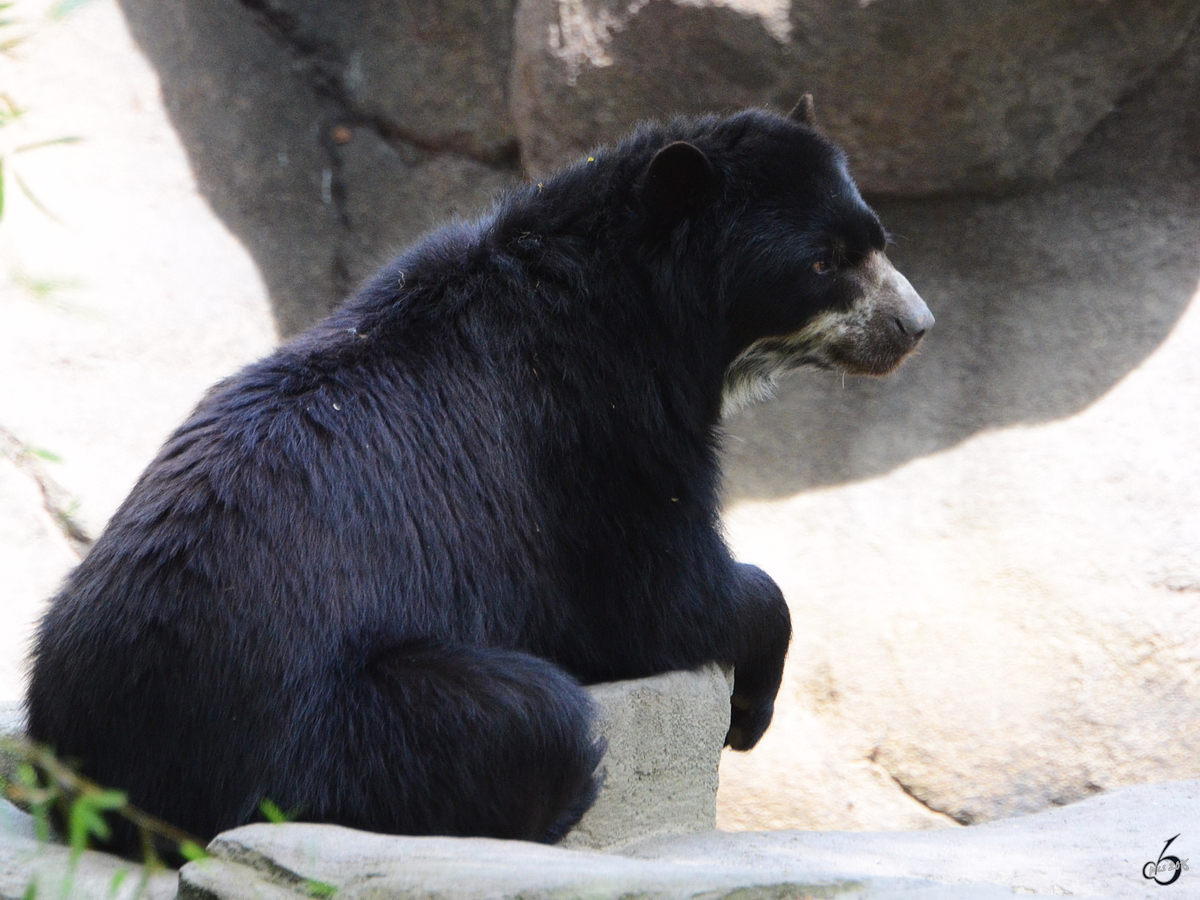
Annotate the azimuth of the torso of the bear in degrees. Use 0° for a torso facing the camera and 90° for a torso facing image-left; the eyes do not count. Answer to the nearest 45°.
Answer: approximately 270°
